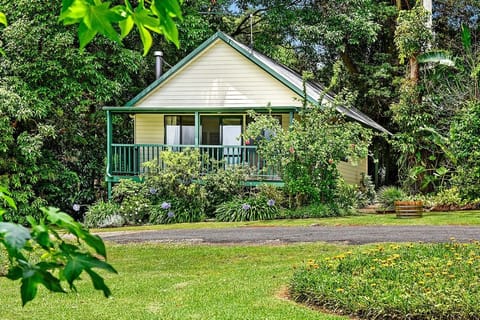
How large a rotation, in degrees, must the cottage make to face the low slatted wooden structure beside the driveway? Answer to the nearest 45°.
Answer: approximately 45° to its left

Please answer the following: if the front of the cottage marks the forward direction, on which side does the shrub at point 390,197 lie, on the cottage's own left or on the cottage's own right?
on the cottage's own left

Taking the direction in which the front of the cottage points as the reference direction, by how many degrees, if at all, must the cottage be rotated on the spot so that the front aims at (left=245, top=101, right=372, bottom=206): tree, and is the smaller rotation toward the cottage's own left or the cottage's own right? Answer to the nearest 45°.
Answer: approximately 45° to the cottage's own left

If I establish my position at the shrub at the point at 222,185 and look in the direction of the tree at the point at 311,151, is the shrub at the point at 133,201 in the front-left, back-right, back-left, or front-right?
back-right

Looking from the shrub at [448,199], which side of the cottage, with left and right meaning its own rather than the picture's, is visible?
left

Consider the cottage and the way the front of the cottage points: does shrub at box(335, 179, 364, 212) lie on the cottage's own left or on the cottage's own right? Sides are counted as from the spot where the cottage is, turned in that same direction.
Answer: on the cottage's own left

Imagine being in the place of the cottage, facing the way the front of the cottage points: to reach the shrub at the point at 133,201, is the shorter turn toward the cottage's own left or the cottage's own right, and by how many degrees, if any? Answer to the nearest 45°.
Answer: approximately 45° to the cottage's own right

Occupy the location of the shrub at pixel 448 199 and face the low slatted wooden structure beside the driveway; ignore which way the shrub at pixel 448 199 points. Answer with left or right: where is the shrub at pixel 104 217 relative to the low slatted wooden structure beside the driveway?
right

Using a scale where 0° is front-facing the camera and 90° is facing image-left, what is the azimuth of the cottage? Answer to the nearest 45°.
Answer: approximately 0°
